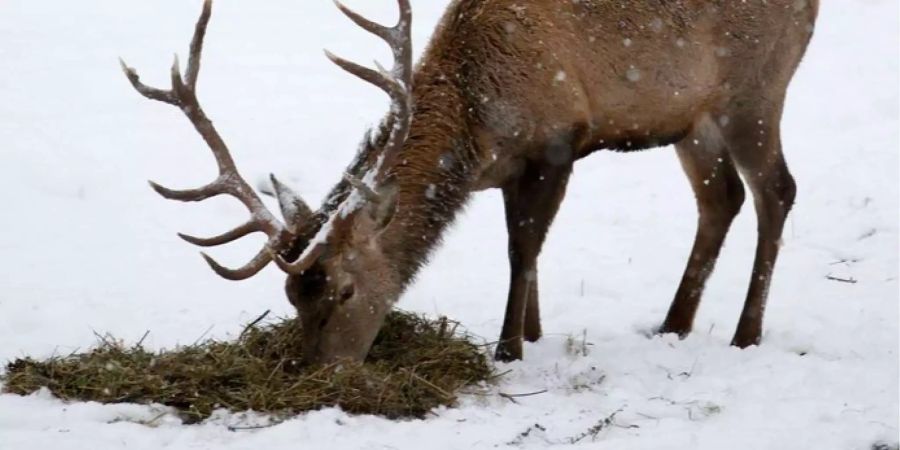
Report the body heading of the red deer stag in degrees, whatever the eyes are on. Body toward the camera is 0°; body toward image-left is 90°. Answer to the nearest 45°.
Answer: approximately 90°
